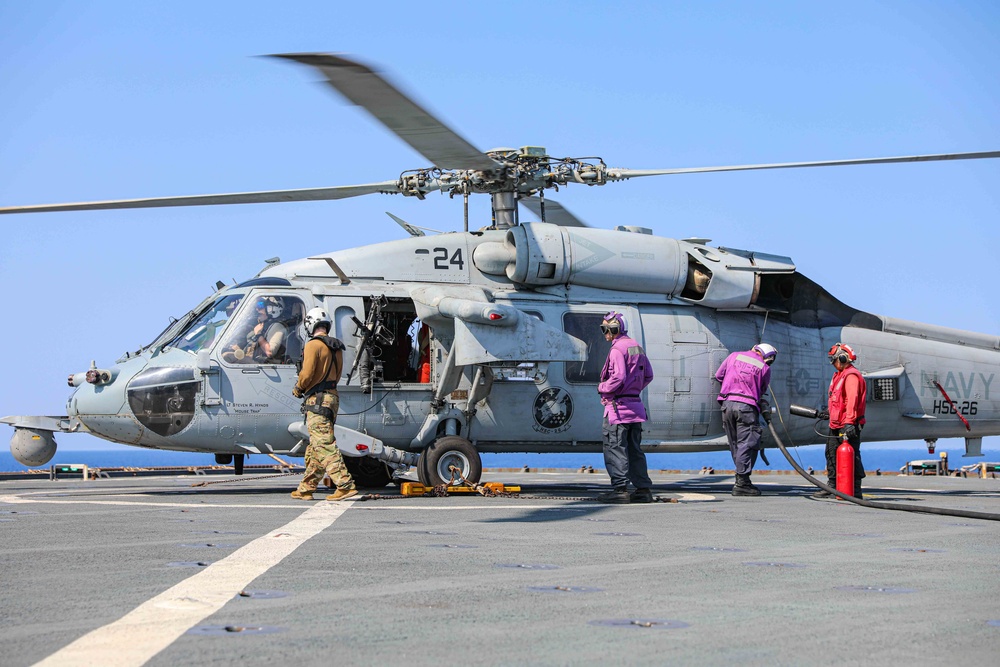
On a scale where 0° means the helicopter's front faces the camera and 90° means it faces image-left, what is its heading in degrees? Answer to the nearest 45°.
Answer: approximately 90°

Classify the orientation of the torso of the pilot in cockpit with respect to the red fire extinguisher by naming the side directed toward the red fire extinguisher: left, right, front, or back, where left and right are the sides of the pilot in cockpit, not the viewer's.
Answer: back

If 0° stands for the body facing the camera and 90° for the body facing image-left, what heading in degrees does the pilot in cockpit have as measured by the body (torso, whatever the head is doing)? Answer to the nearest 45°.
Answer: approximately 90°

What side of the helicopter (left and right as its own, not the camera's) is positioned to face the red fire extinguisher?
back
